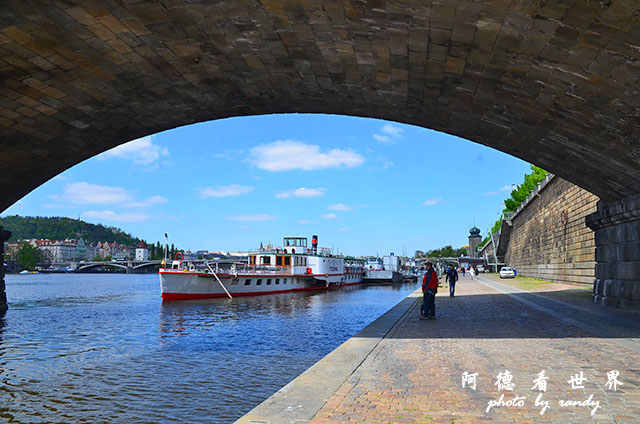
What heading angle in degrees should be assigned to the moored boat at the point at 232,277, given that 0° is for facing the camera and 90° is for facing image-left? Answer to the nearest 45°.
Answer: approximately 45°

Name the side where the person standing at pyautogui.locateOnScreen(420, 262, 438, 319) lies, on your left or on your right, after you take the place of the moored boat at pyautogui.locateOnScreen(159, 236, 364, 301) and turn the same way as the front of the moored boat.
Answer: on your left

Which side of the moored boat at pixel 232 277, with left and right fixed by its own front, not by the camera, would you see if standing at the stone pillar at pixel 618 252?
left
